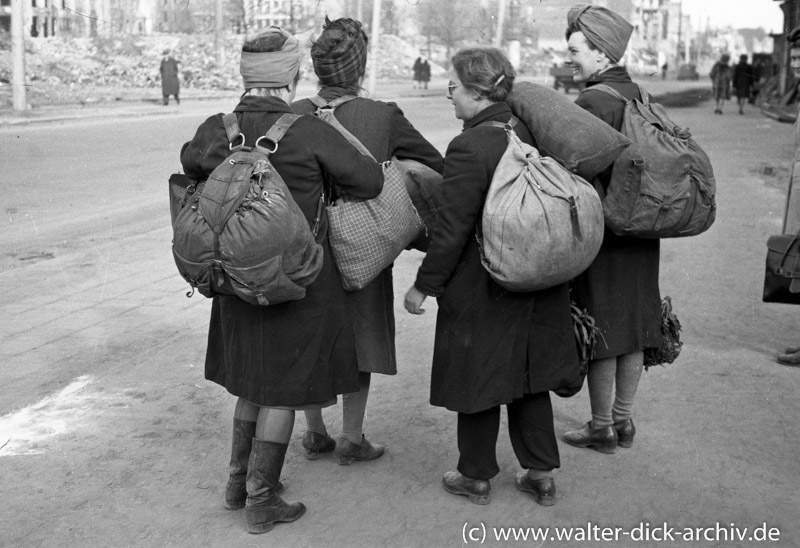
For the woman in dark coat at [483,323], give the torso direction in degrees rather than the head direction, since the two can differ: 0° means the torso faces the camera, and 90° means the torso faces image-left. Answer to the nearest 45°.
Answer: approximately 135°

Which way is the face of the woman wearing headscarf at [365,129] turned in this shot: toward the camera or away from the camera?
away from the camera

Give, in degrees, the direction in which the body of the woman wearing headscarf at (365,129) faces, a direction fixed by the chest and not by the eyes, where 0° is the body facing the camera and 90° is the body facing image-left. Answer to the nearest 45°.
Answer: approximately 225°

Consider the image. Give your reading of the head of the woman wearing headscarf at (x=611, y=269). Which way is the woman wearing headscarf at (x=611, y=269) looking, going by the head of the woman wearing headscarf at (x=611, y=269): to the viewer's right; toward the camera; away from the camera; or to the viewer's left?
to the viewer's left

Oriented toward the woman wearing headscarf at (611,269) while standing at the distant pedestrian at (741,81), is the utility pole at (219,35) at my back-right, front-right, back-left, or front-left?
back-right

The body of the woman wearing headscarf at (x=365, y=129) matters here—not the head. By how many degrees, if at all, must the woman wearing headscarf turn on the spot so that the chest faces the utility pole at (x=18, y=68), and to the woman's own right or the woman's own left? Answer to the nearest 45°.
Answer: approximately 45° to the woman's own left
